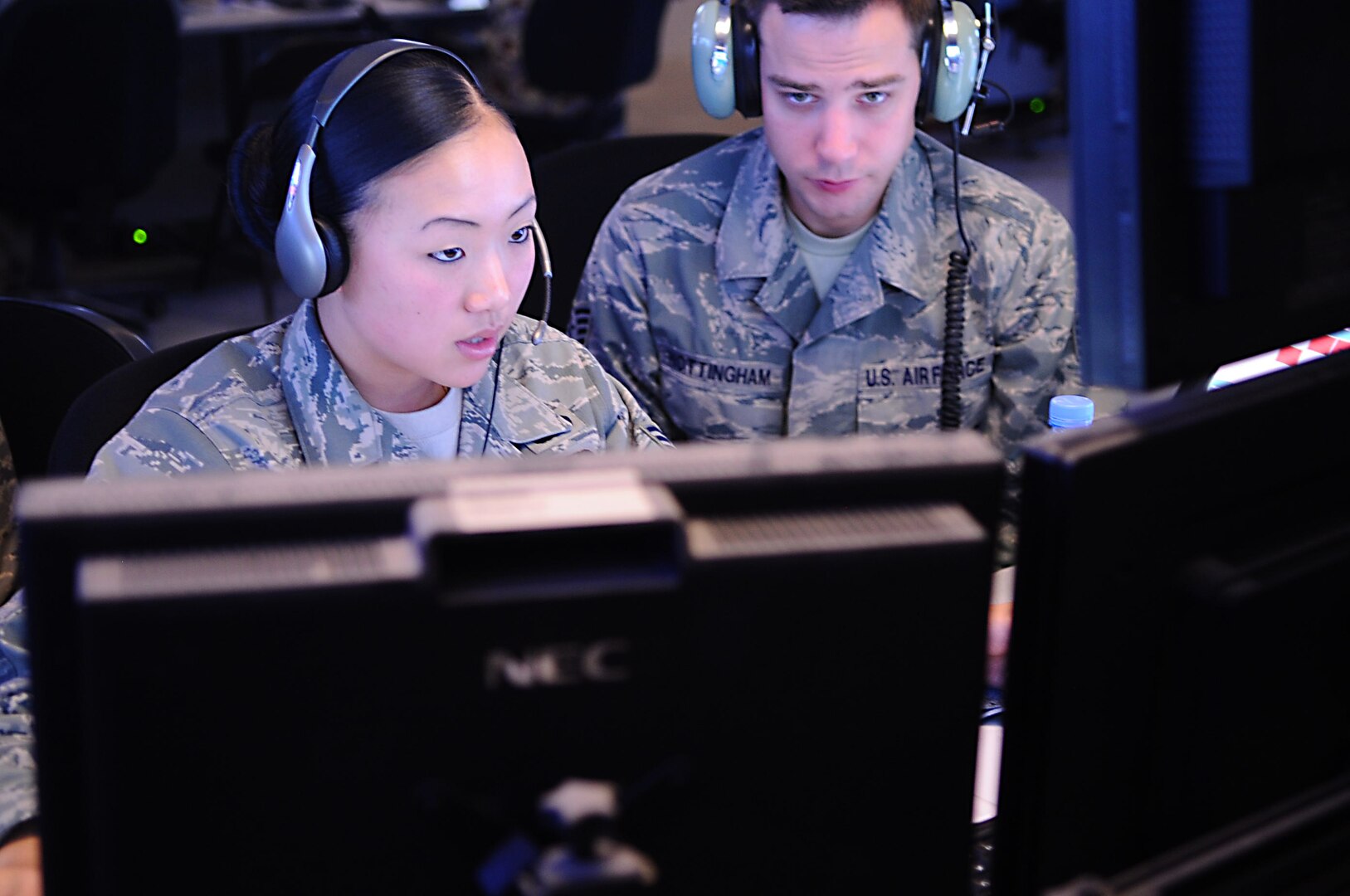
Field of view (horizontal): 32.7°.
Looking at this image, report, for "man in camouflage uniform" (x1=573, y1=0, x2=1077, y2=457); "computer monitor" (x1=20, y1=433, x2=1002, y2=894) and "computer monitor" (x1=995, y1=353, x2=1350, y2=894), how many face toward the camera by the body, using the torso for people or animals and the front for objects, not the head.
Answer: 1

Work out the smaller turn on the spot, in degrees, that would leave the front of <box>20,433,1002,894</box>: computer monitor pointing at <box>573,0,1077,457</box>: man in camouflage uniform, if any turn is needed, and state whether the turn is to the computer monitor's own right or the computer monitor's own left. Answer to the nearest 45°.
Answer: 0° — it already faces them

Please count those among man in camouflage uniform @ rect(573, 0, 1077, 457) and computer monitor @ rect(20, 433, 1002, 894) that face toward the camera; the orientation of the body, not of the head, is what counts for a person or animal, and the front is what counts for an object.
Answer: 1

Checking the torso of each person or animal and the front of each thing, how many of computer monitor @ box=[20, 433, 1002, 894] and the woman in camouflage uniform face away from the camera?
1

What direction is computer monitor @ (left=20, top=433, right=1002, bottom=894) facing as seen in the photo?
away from the camera

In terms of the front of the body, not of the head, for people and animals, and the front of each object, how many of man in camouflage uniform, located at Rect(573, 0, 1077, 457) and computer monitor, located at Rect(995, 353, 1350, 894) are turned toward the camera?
1
